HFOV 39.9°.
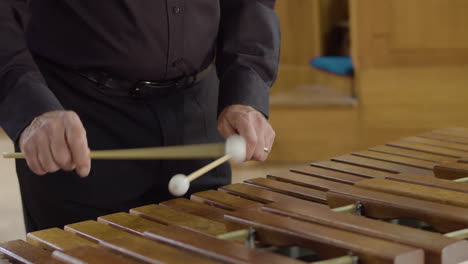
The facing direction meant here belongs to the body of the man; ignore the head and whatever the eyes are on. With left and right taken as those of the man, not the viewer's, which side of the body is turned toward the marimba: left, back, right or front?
front

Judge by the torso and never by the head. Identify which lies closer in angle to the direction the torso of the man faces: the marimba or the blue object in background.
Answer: the marimba

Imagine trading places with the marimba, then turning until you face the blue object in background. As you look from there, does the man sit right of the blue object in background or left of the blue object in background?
left

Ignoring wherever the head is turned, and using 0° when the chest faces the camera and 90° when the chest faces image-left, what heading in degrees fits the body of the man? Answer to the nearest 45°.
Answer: approximately 315°

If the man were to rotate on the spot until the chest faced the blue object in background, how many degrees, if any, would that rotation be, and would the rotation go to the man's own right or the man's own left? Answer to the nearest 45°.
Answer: approximately 90° to the man's own left
